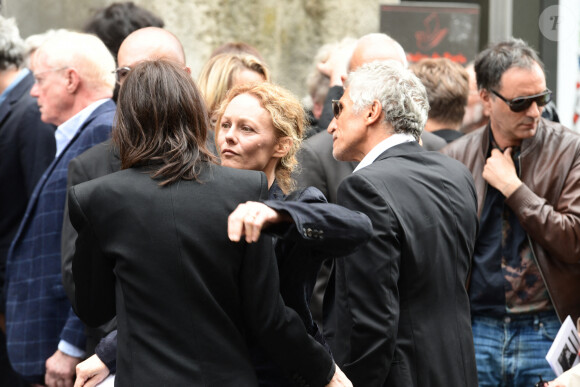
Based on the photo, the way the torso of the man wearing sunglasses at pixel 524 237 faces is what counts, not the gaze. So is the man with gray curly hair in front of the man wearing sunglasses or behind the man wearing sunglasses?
in front

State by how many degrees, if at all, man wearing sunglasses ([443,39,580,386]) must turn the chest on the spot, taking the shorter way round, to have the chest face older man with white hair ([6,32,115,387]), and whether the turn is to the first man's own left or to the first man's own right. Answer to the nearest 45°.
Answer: approximately 90° to the first man's own right

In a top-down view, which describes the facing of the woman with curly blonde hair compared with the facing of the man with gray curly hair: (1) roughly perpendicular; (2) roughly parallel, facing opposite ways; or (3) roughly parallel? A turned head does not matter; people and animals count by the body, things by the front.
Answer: roughly perpendicular

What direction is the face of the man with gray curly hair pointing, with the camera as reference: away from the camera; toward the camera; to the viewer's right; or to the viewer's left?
to the viewer's left
